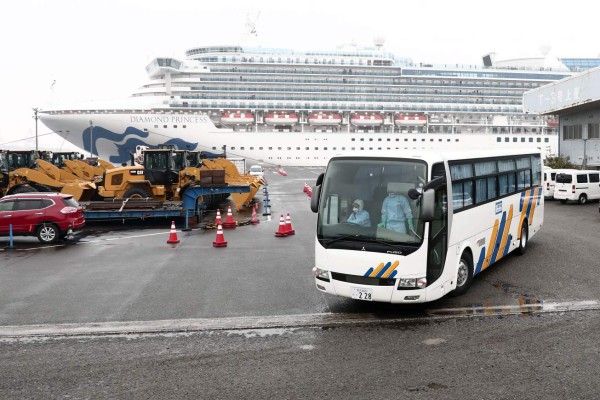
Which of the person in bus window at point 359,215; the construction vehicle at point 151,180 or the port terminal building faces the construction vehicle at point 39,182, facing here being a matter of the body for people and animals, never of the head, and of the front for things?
the port terminal building

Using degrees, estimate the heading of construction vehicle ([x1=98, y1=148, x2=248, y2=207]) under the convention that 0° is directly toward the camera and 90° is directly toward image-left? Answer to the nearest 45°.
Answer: approximately 270°

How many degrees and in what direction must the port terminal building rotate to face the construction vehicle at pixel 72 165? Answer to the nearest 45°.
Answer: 0° — it already faces it

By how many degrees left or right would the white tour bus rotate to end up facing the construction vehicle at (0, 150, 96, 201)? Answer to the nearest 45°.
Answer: approximately 90° to its right

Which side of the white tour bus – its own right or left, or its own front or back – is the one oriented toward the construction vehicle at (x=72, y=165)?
right

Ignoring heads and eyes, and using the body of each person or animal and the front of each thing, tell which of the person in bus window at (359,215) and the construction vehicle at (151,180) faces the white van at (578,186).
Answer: the construction vehicle

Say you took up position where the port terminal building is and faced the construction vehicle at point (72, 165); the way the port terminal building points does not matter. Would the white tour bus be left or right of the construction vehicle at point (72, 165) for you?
left
